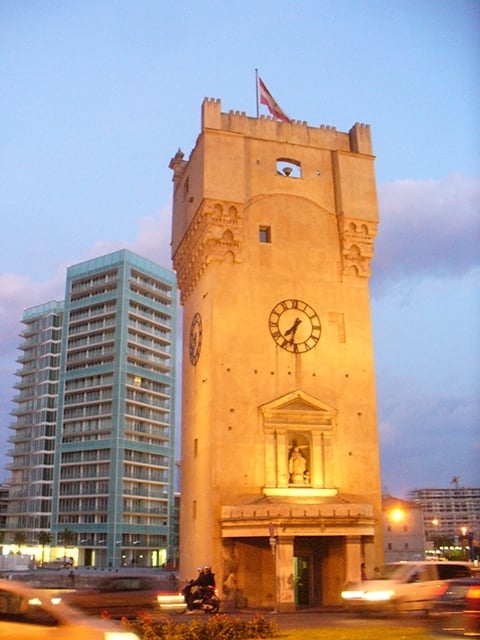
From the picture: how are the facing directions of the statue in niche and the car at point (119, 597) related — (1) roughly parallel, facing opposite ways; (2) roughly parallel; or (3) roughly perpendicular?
roughly perpendicular

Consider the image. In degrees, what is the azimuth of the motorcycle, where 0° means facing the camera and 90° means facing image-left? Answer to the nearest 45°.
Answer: approximately 90°

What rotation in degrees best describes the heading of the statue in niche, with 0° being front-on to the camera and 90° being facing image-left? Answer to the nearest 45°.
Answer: approximately 0°

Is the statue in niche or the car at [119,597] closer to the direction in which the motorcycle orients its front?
the car
